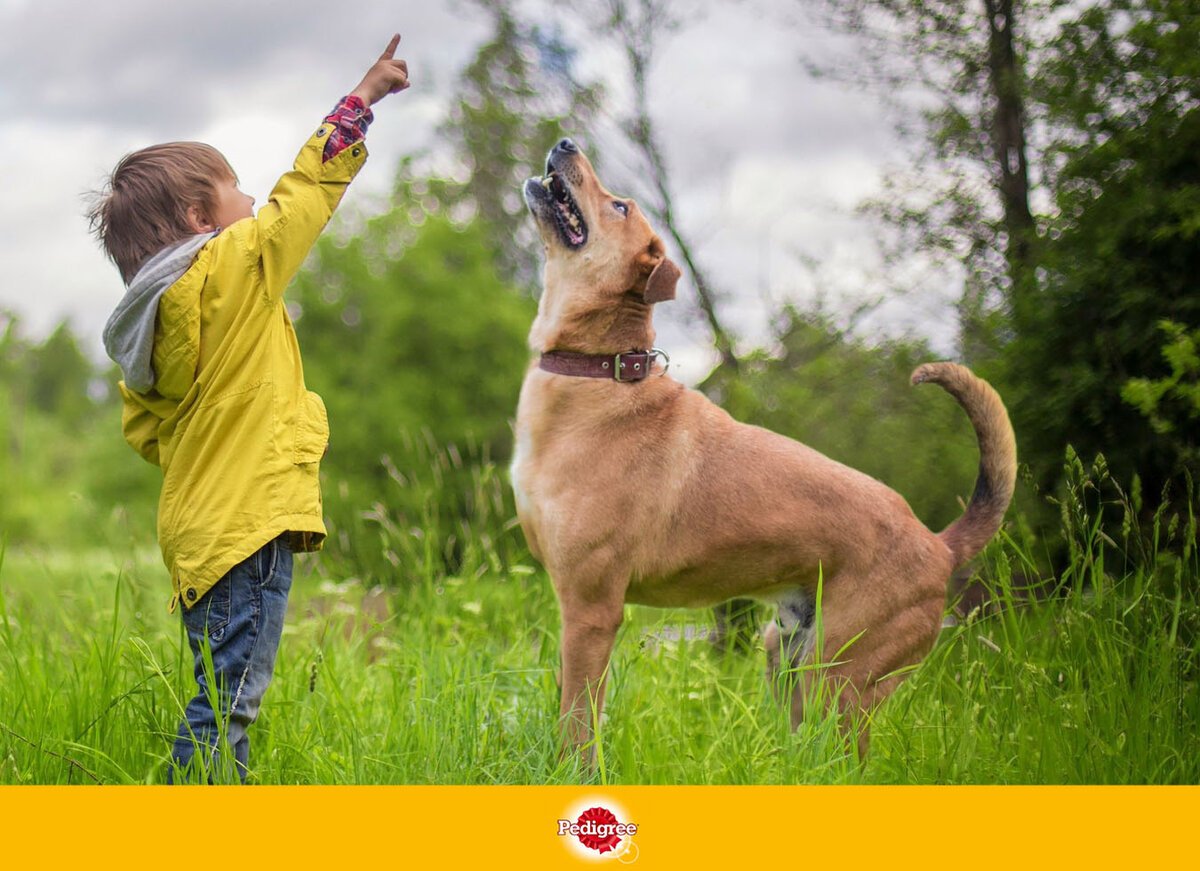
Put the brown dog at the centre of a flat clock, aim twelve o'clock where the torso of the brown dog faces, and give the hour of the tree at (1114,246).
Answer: The tree is roughly at 5 o'clock from the brown dog.

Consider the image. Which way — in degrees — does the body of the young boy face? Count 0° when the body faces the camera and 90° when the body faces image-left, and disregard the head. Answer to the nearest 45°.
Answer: approximately 225°

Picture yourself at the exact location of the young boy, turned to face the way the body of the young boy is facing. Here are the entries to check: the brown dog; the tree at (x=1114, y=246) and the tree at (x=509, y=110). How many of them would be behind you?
0

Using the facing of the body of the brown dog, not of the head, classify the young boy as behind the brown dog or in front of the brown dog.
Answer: in front

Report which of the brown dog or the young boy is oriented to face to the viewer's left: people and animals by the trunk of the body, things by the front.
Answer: the brown dog

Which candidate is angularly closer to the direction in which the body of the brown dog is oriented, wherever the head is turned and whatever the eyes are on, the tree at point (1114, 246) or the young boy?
the young boy

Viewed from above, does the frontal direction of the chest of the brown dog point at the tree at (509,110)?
no

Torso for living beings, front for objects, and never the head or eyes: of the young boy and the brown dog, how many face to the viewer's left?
1

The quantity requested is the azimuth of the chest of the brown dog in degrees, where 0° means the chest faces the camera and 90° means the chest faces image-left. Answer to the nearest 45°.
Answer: approximately 90°

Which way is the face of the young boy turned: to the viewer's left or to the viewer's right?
to the viewer's right
